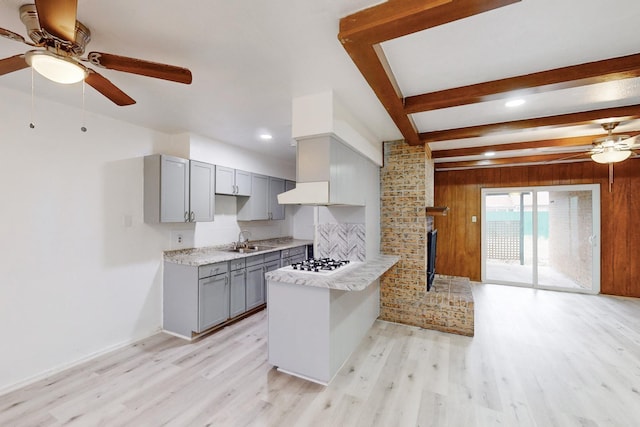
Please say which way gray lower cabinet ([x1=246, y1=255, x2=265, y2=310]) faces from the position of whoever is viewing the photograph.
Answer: facing the viewer and to the right of the viewer

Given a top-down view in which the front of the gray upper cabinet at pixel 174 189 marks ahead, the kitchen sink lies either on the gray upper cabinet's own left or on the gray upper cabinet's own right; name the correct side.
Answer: on the gray upper cabinet's own left

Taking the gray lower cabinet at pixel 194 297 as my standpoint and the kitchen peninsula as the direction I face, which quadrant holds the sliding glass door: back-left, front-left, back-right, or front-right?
front-left

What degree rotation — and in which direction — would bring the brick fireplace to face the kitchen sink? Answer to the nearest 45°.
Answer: approximately 180°

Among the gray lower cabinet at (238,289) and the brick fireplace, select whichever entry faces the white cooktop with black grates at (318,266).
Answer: the gray lower cabinet

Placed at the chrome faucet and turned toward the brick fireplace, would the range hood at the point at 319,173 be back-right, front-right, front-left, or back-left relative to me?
front-right

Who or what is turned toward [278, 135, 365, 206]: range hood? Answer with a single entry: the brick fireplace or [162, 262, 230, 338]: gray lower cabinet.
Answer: the gray lower cabinet

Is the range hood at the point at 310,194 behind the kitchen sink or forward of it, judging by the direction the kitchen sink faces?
forward

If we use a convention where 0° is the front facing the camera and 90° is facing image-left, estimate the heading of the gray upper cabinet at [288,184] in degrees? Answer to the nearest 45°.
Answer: approximately 315°

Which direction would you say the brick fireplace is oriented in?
to the viewer's right

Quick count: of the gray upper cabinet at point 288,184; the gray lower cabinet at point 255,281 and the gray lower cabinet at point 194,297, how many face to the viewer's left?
0

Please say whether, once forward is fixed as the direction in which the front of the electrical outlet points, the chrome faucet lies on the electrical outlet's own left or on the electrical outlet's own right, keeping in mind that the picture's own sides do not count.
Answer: on the electrical outlet's own left

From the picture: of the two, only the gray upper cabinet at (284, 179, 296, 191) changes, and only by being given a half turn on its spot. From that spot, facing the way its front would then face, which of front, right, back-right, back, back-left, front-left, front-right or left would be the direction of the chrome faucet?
left

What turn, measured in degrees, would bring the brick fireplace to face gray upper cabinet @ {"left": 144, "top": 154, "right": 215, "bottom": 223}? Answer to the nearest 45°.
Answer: approximately 135° to its right

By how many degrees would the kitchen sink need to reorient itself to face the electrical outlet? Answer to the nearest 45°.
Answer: approximately 135° to its right

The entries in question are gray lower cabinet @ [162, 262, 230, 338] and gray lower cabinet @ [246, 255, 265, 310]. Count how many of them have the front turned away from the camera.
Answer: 0

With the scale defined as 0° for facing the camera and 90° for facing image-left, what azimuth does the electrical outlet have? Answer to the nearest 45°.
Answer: approximately 315°
